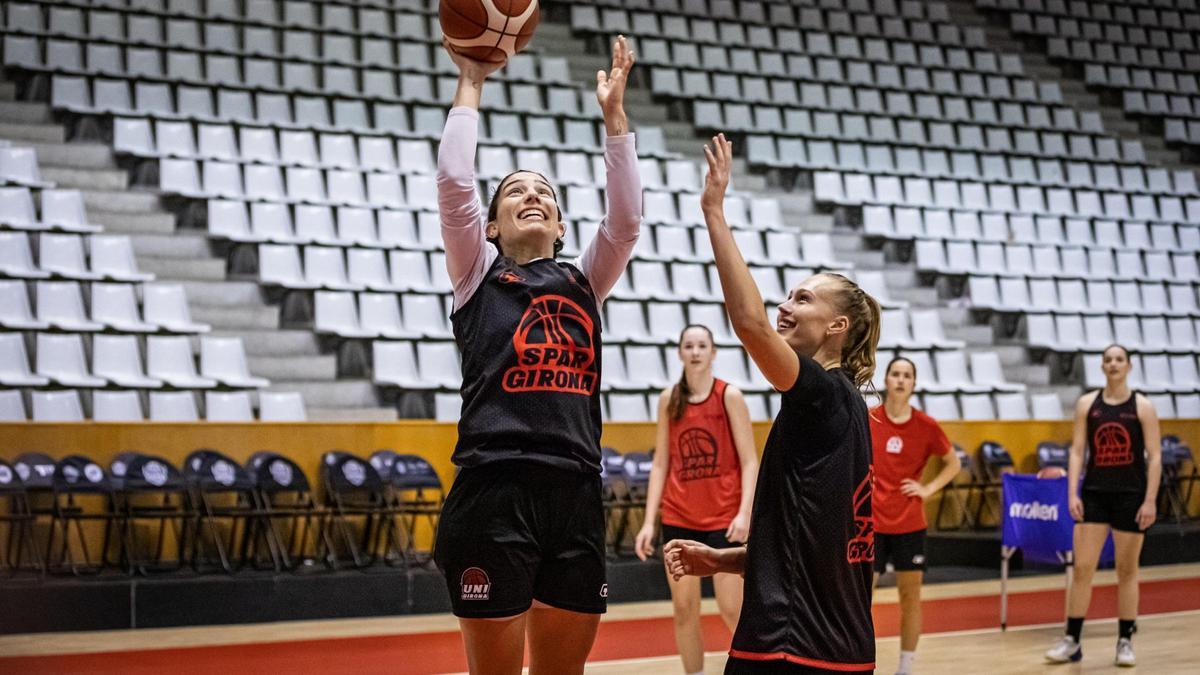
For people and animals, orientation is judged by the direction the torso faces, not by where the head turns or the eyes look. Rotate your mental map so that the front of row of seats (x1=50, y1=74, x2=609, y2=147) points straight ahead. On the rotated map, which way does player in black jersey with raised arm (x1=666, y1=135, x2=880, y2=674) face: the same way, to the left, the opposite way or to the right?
to the right

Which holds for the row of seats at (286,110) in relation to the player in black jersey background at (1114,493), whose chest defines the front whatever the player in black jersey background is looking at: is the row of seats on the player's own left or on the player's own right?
on the player's own right

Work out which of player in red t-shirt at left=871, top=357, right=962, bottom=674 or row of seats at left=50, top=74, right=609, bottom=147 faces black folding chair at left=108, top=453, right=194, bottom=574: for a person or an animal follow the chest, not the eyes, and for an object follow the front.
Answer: the row of seats

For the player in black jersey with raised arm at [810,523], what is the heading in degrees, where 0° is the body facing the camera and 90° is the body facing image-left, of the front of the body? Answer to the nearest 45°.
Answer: approximately 90°

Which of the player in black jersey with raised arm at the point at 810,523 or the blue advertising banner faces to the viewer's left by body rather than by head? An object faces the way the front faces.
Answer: the player in black jersey with raised arm

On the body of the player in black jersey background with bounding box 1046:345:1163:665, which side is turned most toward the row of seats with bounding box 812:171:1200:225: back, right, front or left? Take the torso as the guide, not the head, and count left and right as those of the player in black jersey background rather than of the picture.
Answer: back

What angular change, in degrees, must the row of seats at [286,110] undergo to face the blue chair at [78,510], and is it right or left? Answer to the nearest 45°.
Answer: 0° — it already faces it

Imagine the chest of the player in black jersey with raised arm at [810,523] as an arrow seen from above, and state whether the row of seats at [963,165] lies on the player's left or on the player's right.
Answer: on the player's right

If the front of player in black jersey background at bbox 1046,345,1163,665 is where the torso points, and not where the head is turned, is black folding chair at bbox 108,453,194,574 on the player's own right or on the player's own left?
on the player's own right

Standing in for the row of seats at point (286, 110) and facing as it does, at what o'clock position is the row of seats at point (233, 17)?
the row of seats at point (233, 17) is roughly at 5 o'clock from the row of seats at point (286, 110).
